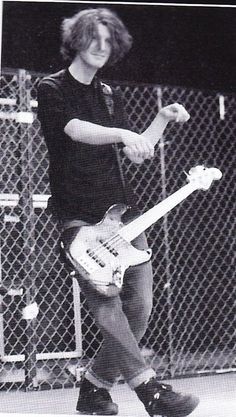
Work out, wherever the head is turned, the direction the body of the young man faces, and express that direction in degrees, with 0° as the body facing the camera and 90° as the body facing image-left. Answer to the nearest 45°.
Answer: approximately 315°
